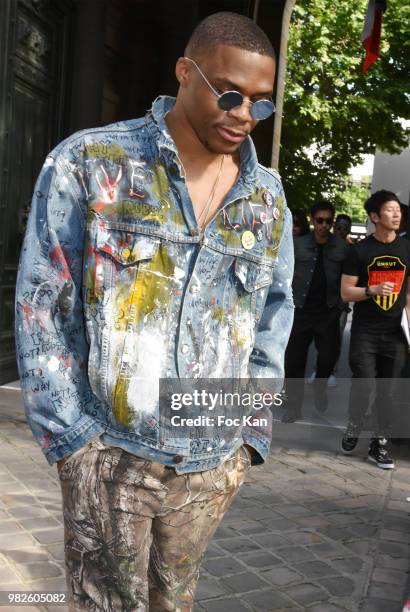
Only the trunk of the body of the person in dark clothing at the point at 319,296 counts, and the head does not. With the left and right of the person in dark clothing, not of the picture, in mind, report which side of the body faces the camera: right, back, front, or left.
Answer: front

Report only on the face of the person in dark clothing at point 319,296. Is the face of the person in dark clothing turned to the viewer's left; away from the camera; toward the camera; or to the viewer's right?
toward the camera

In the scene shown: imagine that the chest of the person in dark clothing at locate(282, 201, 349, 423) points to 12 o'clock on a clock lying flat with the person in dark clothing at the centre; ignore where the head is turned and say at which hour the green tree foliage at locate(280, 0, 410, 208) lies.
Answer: The green tree foliage is roughly at 6 o'clock from the person in dark clothing.

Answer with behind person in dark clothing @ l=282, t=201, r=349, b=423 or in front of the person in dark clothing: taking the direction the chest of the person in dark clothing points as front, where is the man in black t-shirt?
in front

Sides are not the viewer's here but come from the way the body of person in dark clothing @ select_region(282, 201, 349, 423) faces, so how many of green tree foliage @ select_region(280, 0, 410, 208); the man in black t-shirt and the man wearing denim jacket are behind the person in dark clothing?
1

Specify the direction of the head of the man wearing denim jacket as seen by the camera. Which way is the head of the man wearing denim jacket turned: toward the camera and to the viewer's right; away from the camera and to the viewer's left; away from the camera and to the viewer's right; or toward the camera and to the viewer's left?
toward the camera and to the viewer's right

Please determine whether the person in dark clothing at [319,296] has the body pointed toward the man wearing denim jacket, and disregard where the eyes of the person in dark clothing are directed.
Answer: yes
